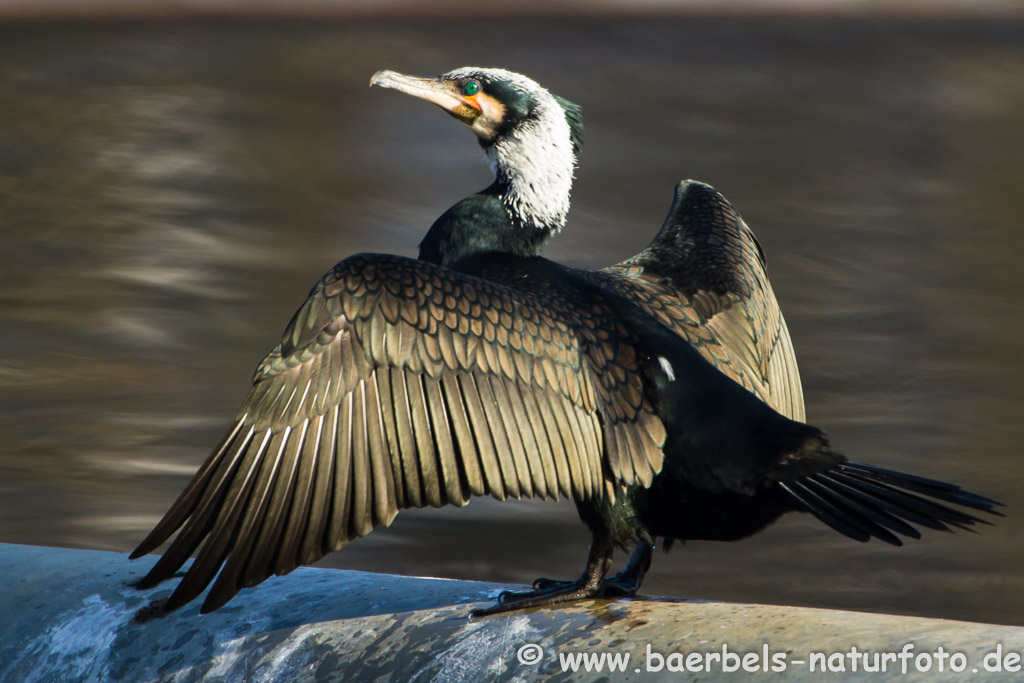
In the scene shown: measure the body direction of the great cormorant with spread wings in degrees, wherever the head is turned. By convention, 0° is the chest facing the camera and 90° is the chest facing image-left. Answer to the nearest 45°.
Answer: approximately 135°
